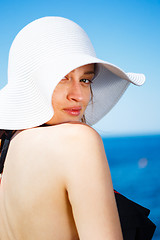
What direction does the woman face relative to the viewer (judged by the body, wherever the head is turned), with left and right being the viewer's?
facing away from the viewer and to the right of the viewer
